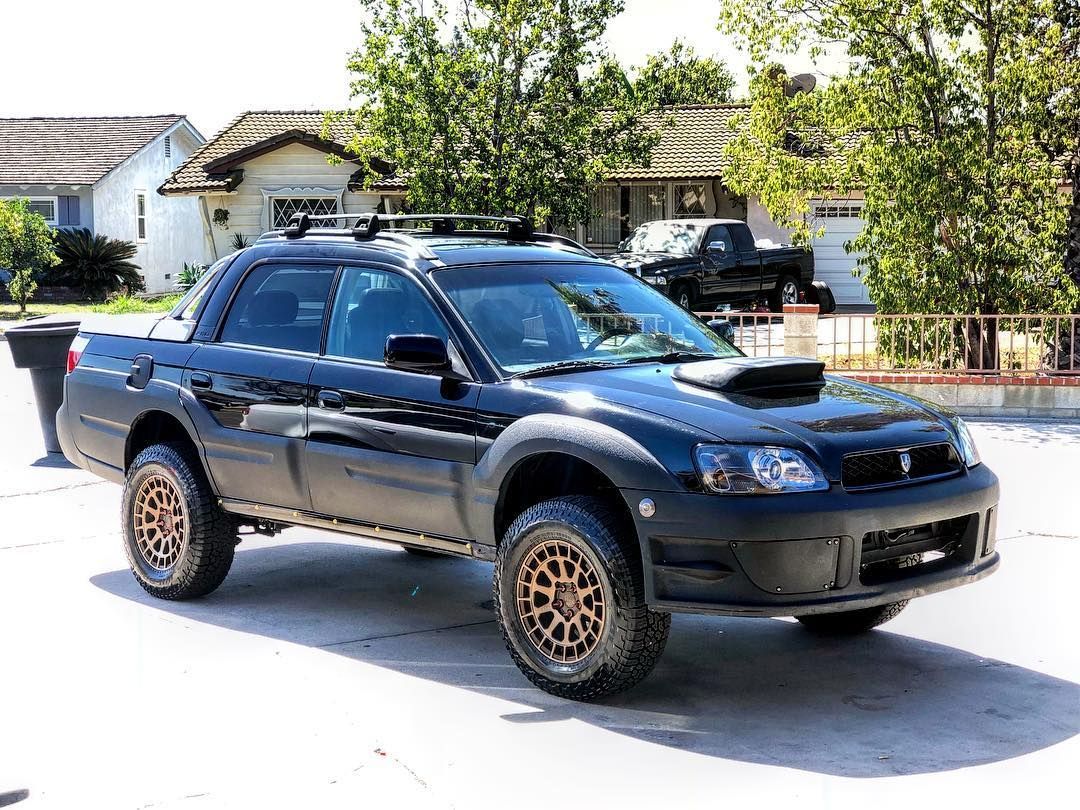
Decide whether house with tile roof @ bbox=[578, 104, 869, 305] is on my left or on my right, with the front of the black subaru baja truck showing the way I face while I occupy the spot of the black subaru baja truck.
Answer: on my left

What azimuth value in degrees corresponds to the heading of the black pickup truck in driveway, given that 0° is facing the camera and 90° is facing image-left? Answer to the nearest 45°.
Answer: approximately 45°

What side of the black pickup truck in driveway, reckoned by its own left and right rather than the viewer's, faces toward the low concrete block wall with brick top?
left

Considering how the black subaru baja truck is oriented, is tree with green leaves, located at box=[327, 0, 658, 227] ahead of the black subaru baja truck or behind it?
behind

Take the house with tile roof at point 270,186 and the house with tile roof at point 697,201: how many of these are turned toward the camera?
2

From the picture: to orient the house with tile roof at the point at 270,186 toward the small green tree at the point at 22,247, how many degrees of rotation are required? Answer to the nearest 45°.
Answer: approximately 90° to its right

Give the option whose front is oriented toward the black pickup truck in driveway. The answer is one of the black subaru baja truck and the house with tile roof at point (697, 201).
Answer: the house with tile roof

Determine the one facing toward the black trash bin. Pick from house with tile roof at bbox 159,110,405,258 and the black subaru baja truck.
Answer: the house with tile roof

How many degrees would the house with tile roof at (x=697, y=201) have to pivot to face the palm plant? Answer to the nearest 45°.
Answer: approximately 90° to its right

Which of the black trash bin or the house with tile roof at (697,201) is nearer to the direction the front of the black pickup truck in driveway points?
the black trash bin

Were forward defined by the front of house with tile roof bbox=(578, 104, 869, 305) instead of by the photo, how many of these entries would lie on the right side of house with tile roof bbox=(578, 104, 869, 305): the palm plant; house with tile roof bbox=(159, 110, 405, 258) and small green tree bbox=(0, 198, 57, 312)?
3
